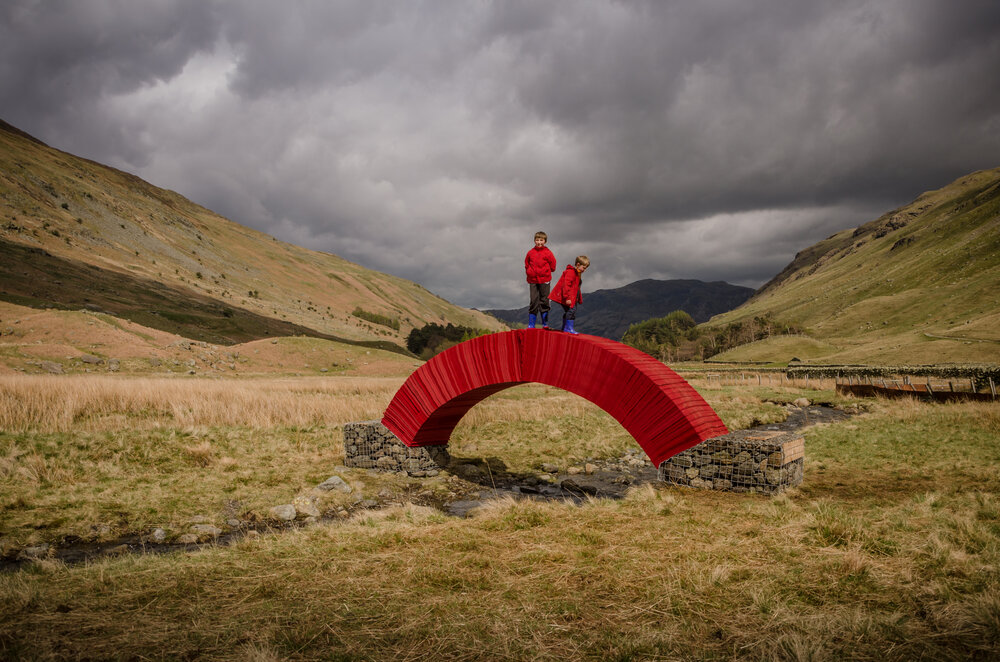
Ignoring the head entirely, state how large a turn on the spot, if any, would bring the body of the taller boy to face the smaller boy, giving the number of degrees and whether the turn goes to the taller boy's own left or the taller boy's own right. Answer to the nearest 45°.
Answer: approximately 90° to the taller boy's own left

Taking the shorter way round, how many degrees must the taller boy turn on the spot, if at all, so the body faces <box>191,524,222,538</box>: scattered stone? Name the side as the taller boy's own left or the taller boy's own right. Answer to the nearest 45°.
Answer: approximately 90° to the taller boy's own right

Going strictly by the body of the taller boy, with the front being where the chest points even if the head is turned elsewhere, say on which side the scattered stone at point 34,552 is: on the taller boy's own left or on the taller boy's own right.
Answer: on the taller boy's own right

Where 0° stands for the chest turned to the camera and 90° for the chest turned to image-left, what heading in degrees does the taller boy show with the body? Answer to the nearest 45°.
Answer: approximately 0°
